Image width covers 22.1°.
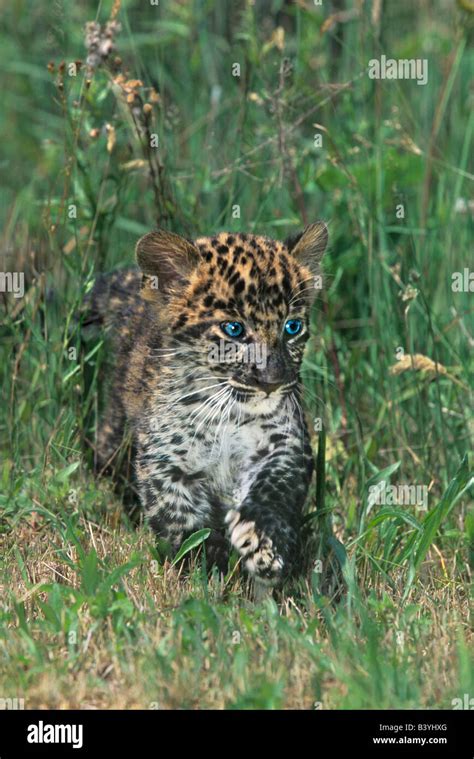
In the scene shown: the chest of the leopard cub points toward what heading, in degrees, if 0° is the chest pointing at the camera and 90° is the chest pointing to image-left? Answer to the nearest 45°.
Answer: approximately 315°
